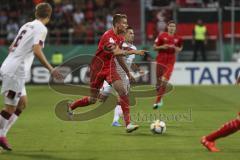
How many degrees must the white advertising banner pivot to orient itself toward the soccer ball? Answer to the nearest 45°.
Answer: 0° — it already faces it

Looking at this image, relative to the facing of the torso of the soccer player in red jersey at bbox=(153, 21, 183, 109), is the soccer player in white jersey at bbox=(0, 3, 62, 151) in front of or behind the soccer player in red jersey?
in front

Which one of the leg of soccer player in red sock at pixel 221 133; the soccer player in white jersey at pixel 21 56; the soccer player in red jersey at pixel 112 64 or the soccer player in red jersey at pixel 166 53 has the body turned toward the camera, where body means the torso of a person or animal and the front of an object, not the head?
the soccer player in red jersey at pixel 166 53

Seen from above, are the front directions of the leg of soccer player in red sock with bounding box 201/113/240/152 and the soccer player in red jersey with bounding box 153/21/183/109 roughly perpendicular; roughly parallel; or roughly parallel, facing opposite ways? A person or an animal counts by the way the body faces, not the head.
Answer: roughly perpendicular

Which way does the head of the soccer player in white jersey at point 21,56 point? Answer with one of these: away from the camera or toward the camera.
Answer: away from the camera

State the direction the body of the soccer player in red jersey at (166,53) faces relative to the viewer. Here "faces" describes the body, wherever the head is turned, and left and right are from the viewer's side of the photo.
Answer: facing the viewer

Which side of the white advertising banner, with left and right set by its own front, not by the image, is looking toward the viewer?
front

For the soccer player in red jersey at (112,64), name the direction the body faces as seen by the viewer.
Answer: to the viewer's right

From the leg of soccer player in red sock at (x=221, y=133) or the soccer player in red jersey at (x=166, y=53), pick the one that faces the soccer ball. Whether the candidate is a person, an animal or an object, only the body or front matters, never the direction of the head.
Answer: the soccer player in red jersey at (x=166, y=53)
